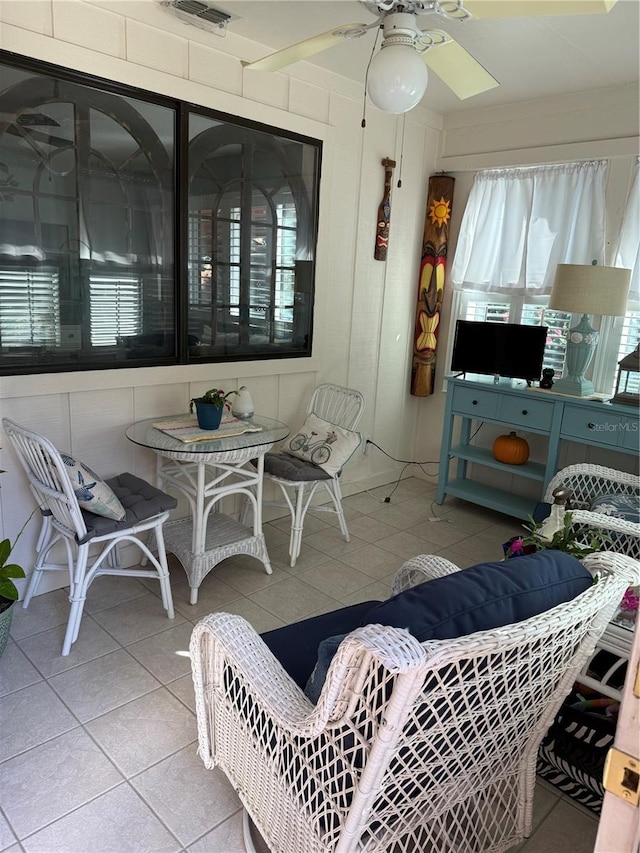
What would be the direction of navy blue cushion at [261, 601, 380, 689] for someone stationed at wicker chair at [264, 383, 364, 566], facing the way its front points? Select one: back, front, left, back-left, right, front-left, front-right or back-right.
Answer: front-left

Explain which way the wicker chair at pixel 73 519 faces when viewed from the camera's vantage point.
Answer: facing away from the viewer and to the right of the viewer

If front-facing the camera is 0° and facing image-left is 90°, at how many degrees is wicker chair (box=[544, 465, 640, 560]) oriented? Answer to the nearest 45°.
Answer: approximately 45°

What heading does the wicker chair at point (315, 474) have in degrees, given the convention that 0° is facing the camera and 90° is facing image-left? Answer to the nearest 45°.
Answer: approximately 45°

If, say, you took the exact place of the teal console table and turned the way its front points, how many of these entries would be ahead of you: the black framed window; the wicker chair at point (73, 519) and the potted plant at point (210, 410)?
3

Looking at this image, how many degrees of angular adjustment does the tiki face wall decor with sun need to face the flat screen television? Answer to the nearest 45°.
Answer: approximately 45° to its left

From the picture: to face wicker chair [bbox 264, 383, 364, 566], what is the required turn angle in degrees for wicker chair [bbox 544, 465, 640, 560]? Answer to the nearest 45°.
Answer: approximately 45° to its right
